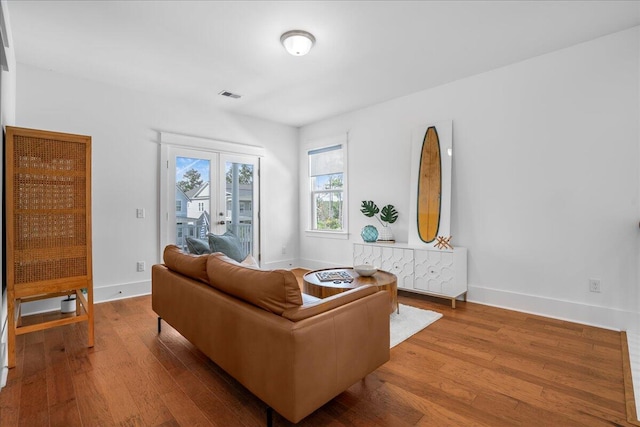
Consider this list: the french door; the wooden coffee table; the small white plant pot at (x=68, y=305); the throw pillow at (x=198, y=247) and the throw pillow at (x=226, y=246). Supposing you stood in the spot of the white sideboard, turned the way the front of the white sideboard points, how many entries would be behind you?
0

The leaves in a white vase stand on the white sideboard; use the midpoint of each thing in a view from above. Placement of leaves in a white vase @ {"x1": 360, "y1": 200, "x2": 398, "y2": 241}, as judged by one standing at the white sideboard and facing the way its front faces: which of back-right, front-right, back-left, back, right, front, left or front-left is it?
right

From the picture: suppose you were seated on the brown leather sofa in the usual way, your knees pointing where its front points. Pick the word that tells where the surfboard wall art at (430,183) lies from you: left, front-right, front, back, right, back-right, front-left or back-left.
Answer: front

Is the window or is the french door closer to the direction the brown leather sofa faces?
the window

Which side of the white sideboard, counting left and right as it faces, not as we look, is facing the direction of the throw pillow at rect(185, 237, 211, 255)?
front

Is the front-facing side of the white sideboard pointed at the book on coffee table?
yes

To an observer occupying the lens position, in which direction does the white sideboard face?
facing the viewer and to the left of the viewer

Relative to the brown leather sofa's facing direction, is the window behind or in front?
in front

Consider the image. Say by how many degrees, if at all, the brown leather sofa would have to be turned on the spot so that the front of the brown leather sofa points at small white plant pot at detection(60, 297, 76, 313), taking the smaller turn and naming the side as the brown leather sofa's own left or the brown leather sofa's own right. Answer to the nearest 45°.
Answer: approximately 90° to the brown leather sofa's own left

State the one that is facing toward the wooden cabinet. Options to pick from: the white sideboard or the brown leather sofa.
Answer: the white sideboard

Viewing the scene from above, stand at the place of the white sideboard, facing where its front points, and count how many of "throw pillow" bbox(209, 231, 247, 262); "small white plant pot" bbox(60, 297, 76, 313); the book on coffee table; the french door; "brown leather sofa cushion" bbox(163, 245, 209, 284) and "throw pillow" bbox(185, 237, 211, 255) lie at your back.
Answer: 0

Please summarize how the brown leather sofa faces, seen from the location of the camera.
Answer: facing away from the viewer and to the right of the viewer

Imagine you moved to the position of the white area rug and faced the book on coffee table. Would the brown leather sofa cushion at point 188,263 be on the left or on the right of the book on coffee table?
left

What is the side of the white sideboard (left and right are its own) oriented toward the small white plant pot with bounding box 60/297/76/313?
front

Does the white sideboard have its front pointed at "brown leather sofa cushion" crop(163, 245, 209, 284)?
yes

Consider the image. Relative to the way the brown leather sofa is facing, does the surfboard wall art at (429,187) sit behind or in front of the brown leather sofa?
in front

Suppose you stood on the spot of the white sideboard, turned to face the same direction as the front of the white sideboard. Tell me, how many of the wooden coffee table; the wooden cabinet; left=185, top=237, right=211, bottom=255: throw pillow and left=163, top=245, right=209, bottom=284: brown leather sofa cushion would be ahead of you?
4

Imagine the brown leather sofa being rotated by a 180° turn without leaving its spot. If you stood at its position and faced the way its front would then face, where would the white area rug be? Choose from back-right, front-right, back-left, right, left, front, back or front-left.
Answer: back
